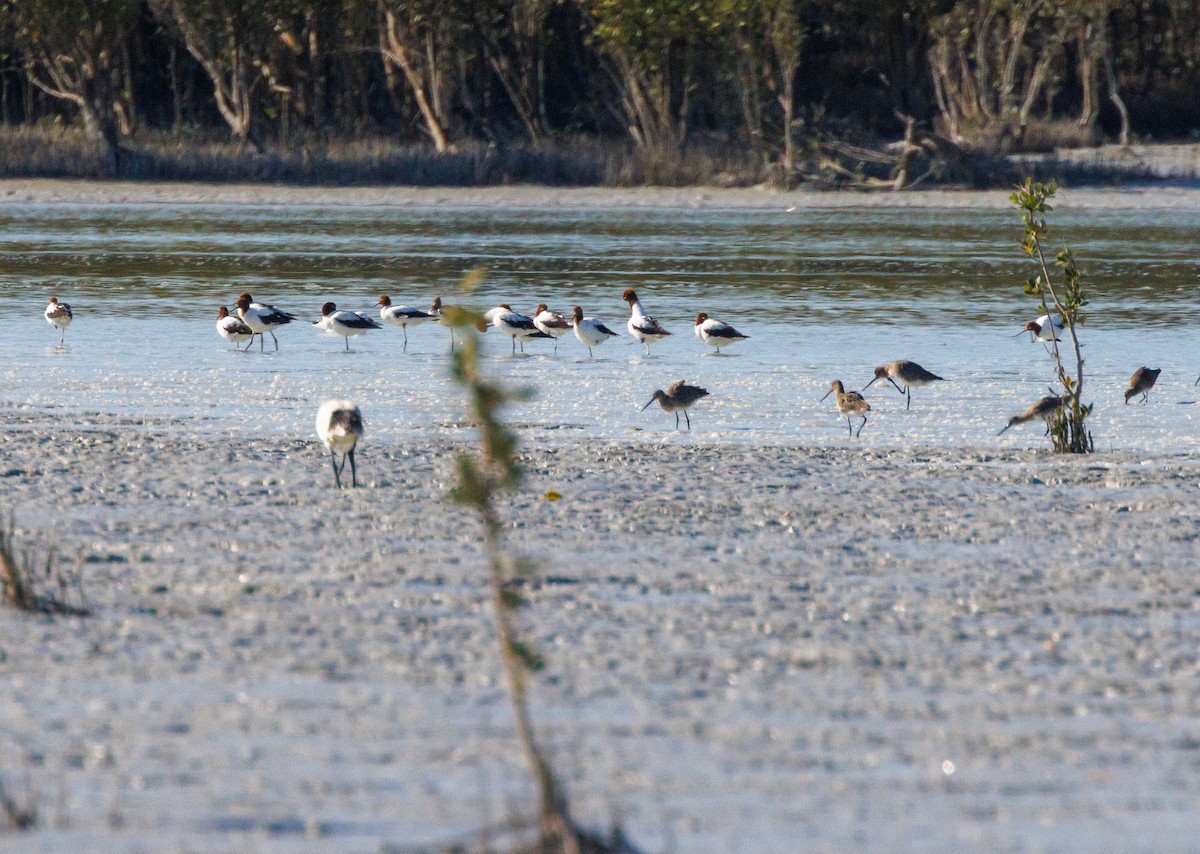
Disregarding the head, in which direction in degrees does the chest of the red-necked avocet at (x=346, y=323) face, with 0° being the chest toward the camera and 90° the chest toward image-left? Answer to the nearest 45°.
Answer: approximately 90°

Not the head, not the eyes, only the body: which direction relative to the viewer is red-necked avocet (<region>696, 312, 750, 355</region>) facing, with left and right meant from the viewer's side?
facing to the left of the viewer

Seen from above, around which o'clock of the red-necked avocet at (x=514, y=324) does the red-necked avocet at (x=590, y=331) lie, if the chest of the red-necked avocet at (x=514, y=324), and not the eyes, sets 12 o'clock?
the red-necked avocet at (x=590, y=331) is roughly at 7 o'clock from the red-necked avocet at (x=514, y=324).

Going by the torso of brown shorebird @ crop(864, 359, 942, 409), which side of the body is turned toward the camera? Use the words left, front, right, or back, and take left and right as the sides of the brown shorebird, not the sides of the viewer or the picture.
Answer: left

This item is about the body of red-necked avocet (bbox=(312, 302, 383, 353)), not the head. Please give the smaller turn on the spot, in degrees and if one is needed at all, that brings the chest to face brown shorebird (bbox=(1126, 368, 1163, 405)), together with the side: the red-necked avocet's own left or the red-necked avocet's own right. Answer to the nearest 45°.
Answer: approximately 135° to the red-necked avocet's own left

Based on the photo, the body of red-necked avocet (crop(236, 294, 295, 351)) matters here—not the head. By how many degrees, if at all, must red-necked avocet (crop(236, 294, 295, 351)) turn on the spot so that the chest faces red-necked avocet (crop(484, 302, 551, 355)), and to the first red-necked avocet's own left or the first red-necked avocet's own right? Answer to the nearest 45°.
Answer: approximately 180°

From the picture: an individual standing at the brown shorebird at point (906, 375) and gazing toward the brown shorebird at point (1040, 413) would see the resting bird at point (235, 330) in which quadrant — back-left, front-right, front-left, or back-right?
back-right

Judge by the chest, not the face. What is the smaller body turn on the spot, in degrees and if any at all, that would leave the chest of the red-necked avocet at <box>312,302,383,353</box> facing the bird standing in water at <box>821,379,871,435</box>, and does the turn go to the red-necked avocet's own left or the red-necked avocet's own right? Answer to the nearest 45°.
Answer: approximately 135° to the red-necked avocet's own left

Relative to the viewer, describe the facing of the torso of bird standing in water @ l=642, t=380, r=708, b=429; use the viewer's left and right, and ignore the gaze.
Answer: facing to the left of the viewer

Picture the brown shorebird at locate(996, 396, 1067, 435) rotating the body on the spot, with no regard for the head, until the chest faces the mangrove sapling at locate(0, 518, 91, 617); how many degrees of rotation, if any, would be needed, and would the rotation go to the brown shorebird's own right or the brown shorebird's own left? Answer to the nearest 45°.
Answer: approximately 45° to the brown shorebird's own left

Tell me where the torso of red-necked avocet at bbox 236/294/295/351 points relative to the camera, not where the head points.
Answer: to the viewer's left

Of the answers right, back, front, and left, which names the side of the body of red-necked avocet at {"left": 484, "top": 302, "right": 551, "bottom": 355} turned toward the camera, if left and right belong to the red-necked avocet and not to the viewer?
left

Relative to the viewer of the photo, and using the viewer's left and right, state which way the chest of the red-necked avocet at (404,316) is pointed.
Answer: facing to the left of the viewer

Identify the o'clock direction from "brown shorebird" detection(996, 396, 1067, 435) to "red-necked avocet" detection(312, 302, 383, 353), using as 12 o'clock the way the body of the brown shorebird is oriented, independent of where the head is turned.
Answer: The red-necked avocet is roughly at 1 o'clock from the brown shorebird.

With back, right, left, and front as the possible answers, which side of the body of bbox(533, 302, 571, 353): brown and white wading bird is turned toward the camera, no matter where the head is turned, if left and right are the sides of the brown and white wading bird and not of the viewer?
left
